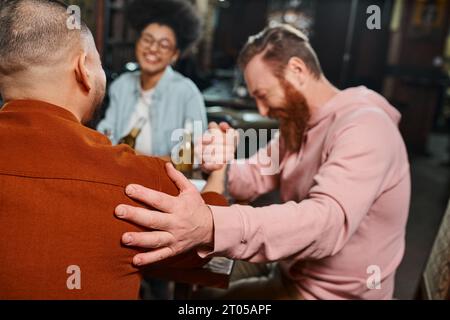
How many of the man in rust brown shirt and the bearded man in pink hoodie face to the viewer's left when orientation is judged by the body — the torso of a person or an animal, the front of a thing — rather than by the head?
1

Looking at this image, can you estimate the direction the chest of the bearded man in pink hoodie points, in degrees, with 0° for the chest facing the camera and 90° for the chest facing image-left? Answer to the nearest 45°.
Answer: approximately 90°

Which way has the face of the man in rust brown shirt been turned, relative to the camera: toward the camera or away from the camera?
away from the camera

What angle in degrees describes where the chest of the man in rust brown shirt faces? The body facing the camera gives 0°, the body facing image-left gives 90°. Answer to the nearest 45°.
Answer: approximately 225°
